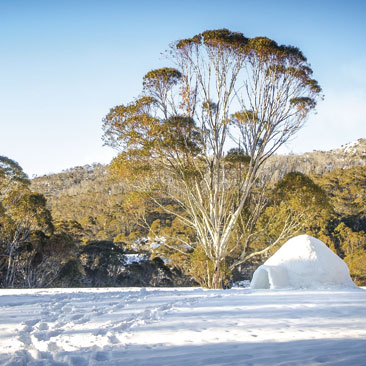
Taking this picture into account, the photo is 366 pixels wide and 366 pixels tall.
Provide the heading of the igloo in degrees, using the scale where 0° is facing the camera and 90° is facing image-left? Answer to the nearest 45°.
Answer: approximately 45°
